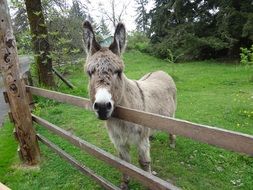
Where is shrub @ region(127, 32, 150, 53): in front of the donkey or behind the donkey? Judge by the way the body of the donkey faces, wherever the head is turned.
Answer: behind

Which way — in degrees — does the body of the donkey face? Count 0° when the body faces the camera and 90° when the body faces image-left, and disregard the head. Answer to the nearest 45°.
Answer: approximately 45°
